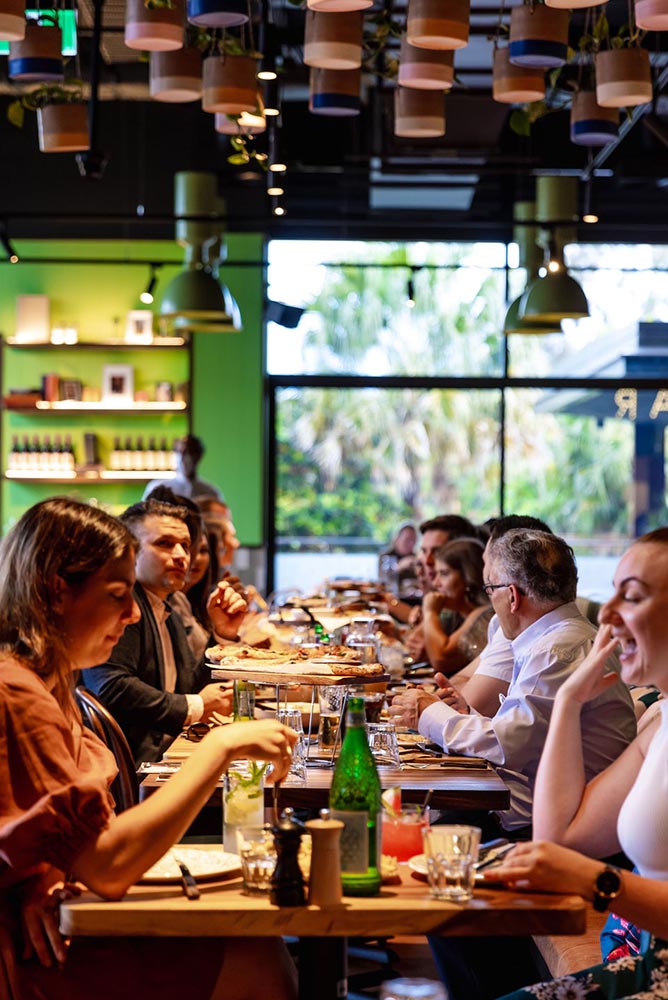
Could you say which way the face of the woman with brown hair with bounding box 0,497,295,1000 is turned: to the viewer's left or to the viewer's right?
to the viewer's right

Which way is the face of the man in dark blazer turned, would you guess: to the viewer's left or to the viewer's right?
to the viewer's right

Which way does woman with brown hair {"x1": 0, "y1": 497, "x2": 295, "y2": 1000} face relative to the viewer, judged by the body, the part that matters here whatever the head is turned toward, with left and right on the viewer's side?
facing to the right of the viewer

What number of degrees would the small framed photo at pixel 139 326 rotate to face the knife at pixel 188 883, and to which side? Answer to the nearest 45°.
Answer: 0° — it already faces it

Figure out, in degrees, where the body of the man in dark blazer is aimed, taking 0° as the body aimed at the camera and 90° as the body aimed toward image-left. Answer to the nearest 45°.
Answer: approximately 315°
